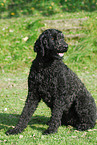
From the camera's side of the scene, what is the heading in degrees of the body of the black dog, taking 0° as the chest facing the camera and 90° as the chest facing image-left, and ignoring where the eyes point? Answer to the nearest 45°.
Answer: approximately 45°
